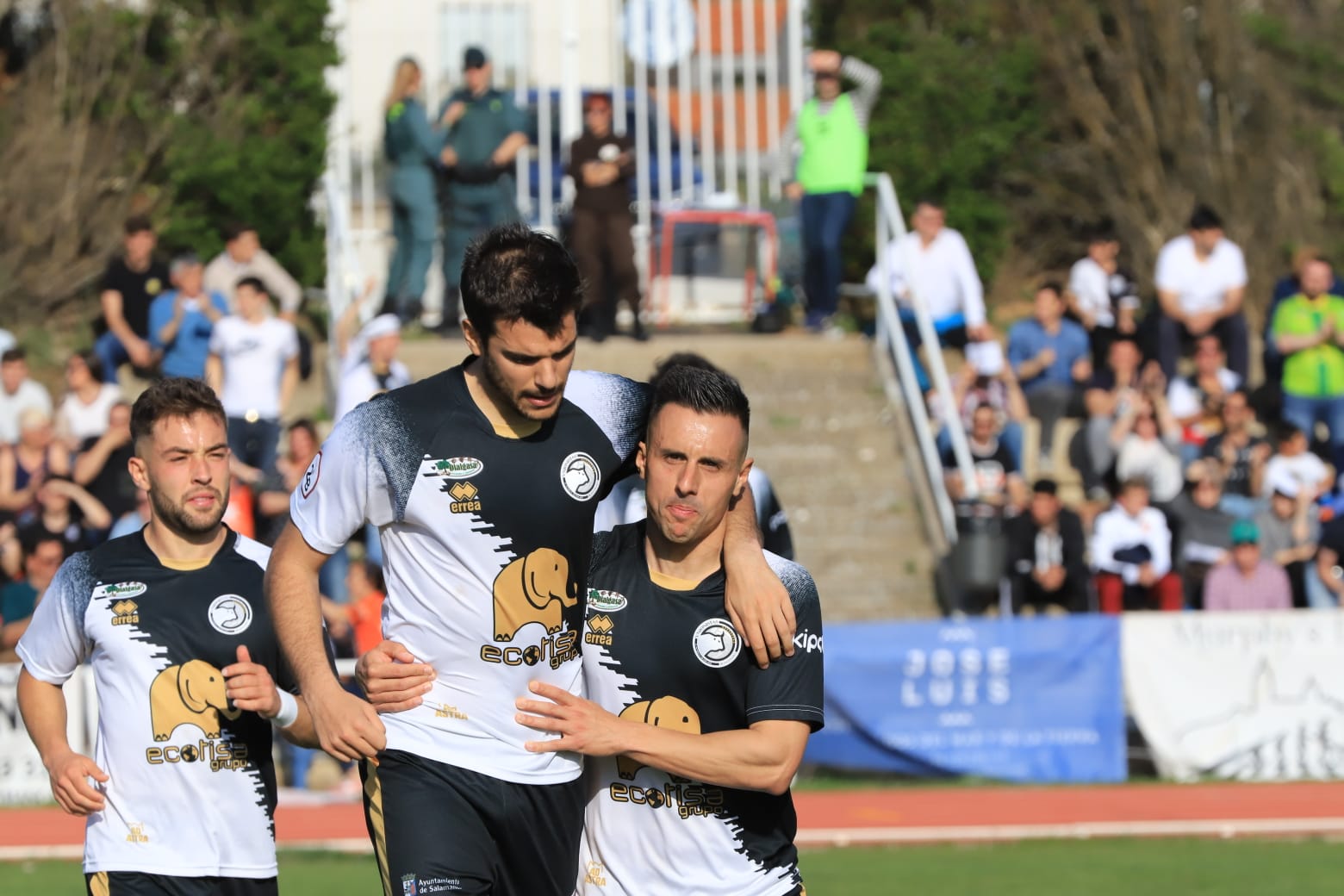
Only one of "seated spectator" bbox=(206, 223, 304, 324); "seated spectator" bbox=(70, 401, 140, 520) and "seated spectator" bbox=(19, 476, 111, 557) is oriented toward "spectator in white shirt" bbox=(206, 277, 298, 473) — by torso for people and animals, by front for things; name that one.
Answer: "seated spectator" bbox=(206, 223, 304, 324)

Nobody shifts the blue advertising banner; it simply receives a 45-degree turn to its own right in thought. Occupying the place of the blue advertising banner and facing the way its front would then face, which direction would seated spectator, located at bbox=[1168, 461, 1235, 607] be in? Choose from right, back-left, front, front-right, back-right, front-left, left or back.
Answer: back

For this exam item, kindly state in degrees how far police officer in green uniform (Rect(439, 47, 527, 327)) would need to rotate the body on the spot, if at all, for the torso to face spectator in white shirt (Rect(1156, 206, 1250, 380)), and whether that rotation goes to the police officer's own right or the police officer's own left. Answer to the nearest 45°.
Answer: approximately 90° to the police officer's own left

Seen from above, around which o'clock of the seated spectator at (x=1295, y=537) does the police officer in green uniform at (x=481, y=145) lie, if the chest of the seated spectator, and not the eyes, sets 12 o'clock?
The police officer in green uniform is roughly at 3 o'clock from the seated spectator.

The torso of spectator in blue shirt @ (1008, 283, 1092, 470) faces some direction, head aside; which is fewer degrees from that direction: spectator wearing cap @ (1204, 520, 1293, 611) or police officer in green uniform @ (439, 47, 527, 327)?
the spectator wearing cap

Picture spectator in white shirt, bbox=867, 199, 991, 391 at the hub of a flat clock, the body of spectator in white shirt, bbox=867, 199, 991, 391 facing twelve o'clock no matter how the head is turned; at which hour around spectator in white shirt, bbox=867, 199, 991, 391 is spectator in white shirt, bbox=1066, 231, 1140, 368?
spectator in white shirt, bbox=1066, 231, 1140, 368 is roughly at 9 o'clock from spectator in white shirt, bbox=867, 199, 991, 391.

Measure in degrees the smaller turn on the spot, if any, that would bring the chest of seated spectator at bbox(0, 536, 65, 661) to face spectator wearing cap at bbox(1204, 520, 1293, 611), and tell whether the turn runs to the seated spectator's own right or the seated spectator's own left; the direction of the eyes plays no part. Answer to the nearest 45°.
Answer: approximately 45° to the seated spectator's own left

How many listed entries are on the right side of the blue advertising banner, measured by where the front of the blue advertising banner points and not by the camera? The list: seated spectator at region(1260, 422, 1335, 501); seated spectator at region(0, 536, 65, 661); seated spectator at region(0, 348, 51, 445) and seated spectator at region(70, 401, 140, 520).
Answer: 3

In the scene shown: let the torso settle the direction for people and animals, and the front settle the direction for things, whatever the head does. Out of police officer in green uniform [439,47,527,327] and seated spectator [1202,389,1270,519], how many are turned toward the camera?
2

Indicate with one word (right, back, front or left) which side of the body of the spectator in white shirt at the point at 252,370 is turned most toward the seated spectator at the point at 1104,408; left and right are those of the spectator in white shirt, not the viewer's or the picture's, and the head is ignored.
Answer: left
